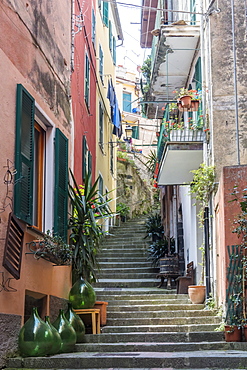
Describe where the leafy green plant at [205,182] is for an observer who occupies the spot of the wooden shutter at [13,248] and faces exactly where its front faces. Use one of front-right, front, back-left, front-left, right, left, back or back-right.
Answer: left

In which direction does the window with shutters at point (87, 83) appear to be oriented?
to the viewer's right

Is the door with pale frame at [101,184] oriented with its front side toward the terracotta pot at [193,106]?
no

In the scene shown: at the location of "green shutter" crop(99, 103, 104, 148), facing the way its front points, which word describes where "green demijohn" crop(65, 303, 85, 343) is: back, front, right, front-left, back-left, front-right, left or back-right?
right

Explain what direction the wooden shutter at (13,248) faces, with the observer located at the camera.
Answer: facing the viewer and to the right of the viewer

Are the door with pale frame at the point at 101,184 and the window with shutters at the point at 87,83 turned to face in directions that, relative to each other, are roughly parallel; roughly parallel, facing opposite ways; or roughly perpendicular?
roughly parallel

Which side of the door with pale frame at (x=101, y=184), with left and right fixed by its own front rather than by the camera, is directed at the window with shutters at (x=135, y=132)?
left

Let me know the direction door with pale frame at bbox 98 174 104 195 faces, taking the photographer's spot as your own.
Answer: facing to the right of the viewer

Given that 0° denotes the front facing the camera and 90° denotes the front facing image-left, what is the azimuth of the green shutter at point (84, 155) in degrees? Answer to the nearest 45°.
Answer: approximately 270°

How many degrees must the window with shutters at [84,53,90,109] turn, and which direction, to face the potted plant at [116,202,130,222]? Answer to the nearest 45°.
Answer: approximately 90° to its left

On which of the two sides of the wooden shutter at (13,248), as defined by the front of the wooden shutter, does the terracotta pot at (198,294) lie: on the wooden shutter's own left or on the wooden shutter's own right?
on the wooden shutter's own left

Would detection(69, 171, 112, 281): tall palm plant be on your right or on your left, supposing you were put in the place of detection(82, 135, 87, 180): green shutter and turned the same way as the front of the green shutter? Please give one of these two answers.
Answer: on your right

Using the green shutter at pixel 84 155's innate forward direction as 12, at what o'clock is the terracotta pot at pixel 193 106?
The terracotta pot is roughly at 2 o'clock from the green shutter.

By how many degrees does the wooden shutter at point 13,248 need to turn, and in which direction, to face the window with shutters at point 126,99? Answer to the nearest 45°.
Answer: approximately 135° to its left

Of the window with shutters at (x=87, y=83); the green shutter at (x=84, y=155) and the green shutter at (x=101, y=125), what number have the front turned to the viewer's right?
3

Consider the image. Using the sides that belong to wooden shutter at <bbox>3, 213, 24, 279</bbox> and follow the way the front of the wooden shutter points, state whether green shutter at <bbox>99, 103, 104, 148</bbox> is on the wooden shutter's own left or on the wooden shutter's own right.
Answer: on the wooden shutter's own left

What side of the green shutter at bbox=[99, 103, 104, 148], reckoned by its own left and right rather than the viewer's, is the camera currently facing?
right

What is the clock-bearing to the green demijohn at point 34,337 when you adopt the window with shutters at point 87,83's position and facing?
The green demijohn is roughly at 3 o'clock from the window with shutters.

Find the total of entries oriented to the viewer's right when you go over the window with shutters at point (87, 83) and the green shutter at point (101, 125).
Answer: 2

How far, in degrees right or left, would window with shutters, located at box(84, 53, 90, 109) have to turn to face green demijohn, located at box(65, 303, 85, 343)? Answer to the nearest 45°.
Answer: approximately 90° to its right
